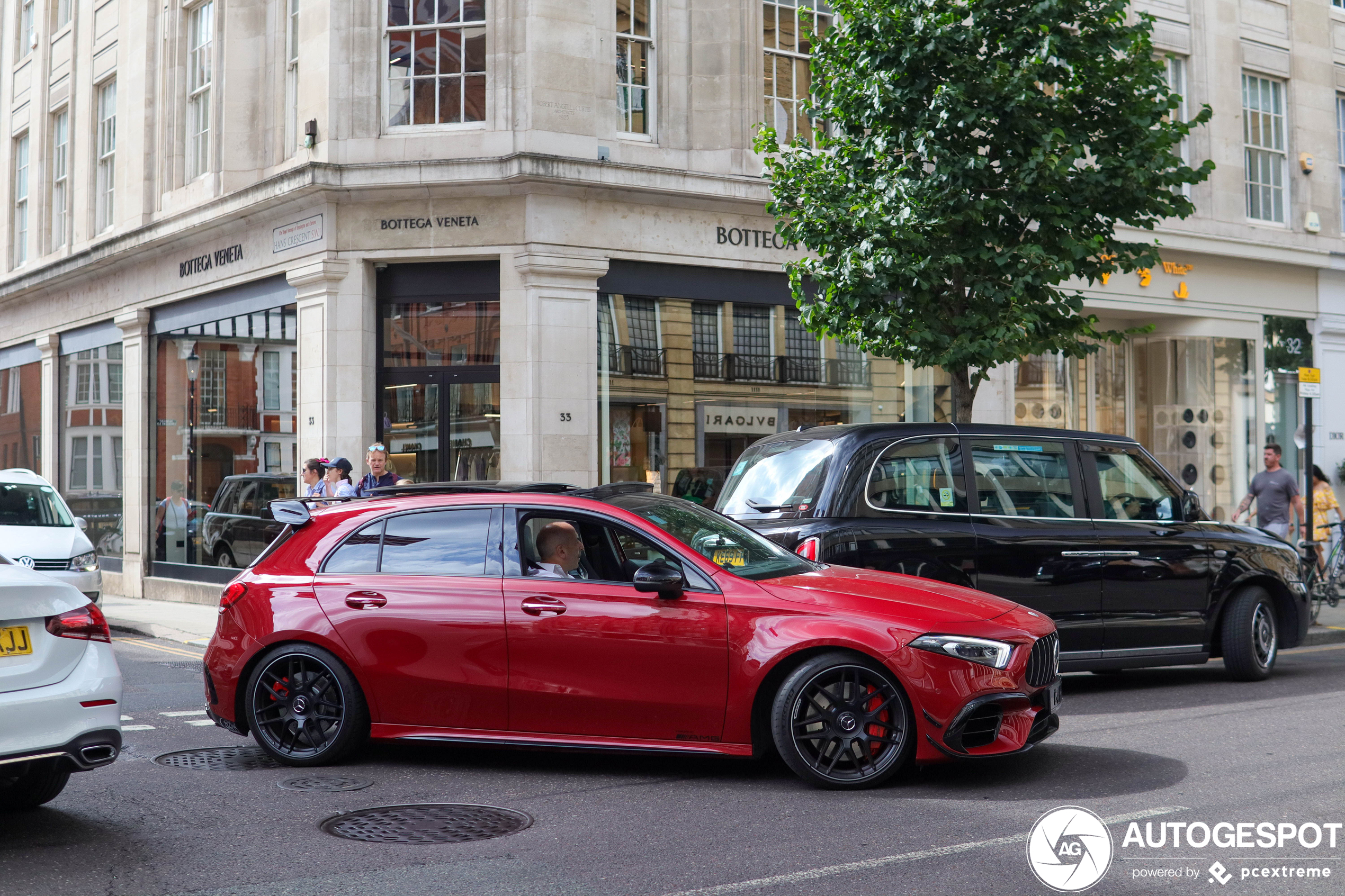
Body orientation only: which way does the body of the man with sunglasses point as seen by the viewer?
toward the camera

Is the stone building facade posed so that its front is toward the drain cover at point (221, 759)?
yes

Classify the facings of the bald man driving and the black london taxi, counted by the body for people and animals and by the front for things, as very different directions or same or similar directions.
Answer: same or similar directions

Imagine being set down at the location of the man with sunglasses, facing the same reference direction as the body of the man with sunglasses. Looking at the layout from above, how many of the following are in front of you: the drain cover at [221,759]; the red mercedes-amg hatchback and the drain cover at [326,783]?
3

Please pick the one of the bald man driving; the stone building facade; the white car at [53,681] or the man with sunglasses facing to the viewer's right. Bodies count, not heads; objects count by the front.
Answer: the bald man driving

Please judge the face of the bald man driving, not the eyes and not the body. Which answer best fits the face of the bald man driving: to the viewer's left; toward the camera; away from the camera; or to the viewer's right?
to the viewer's right

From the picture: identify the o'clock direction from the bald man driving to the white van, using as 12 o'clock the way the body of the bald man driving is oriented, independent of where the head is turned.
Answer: The white van is roughly at 8 o'clock from the bald man driving.

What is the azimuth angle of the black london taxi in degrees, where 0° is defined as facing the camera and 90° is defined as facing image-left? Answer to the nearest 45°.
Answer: approximately 225°

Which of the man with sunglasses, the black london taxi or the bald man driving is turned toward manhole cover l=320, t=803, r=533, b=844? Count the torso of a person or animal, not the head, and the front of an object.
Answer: the man with sunglasses

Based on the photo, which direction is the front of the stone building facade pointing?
toward the camera

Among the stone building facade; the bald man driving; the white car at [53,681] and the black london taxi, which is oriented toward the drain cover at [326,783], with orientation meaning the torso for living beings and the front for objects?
the stone building facade

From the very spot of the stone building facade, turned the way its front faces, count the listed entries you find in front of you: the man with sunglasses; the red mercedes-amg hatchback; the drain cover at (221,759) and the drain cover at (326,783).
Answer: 4

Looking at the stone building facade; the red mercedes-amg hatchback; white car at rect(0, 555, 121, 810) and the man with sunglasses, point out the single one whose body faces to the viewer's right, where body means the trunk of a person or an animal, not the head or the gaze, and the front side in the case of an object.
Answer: the red mercedes-amg hatchback

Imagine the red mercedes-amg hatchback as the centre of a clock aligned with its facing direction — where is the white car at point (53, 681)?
The white car is roughly at 5 o'clock from the red mercedes-amg hatchback.

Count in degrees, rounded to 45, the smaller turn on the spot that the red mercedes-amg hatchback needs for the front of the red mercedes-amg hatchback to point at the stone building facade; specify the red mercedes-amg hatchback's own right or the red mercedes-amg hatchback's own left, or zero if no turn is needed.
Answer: approximately 90° to the red mercedes-amg hatchback's own left

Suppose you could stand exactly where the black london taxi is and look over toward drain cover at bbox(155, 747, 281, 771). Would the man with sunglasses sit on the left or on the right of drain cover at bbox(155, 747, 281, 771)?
right

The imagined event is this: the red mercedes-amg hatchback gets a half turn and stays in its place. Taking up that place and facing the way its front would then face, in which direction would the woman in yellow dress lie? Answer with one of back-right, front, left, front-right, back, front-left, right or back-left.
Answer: back-right

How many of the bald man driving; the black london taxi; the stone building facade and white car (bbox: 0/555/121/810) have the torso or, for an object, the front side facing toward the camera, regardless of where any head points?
1

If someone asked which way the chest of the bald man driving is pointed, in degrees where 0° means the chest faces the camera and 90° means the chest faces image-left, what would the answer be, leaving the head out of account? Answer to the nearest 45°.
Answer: approximately 270°

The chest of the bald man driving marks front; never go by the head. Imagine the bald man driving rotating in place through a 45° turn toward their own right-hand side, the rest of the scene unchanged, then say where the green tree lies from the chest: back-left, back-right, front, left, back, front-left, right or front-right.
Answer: left

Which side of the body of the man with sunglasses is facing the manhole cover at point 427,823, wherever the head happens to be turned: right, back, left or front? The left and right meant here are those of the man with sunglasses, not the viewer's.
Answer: front

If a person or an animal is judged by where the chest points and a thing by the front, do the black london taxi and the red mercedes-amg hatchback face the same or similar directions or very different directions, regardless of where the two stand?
same or similar directions
